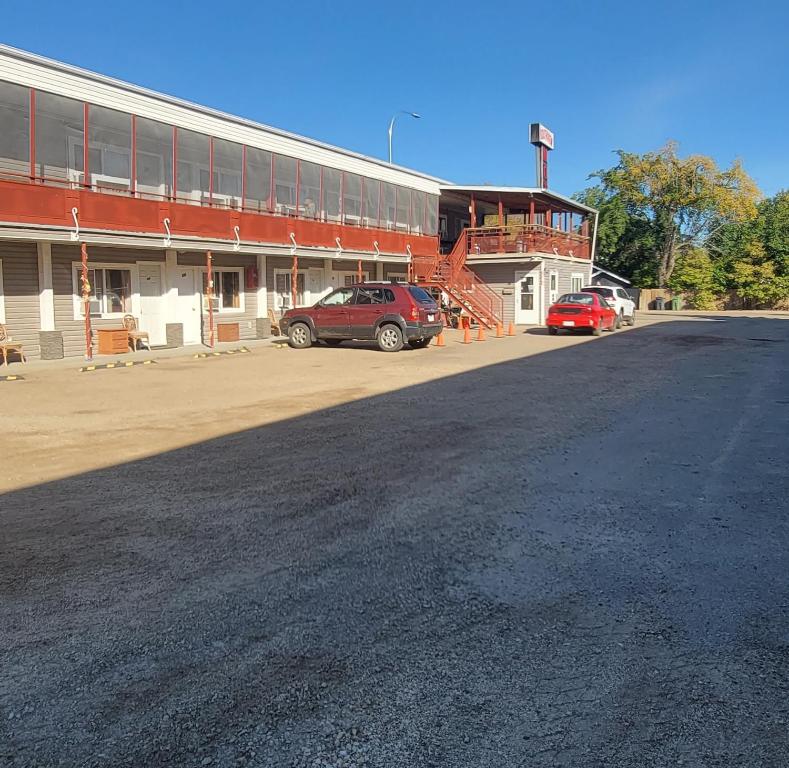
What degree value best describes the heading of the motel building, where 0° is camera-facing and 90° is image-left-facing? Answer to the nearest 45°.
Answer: approximately 315°

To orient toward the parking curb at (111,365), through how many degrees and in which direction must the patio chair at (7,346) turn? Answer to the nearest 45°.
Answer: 0° — it already faces it

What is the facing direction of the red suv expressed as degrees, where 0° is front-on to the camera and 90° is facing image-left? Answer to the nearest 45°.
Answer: approximately 135°

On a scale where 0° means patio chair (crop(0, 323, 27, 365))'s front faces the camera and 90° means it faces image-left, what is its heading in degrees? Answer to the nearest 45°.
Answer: approximately 315°

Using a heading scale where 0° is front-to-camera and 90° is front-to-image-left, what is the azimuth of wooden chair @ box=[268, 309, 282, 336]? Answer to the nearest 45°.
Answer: approximately 315°

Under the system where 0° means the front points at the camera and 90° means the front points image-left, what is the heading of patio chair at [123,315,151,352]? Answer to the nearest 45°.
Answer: approximately 315°

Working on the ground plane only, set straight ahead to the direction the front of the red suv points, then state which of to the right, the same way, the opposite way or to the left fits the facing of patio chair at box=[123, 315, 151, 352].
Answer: the opposite way
